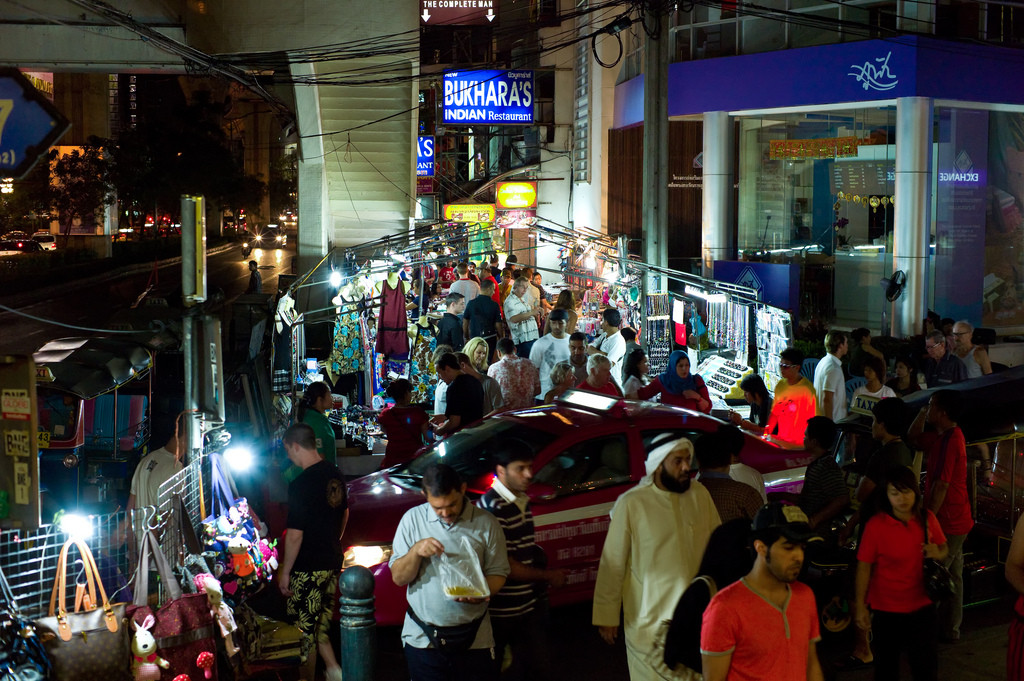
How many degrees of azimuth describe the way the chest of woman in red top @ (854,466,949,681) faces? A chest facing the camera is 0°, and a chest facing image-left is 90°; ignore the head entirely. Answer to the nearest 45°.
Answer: approximately 0°

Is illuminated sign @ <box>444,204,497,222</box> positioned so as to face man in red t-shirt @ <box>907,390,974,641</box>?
yes

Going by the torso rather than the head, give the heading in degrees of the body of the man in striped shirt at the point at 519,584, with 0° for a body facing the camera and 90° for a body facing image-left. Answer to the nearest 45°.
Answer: approximately 315°

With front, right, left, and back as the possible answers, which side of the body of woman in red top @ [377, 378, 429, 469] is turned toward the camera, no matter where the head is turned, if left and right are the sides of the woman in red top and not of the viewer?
back

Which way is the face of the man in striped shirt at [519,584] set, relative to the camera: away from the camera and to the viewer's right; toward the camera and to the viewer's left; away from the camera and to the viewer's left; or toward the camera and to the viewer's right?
toward the camera and to the viewer's right

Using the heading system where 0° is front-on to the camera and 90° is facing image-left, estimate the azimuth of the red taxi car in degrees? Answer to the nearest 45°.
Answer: approximately 45°

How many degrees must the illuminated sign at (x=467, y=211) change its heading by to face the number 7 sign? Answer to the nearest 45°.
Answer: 0° — it already faces it
